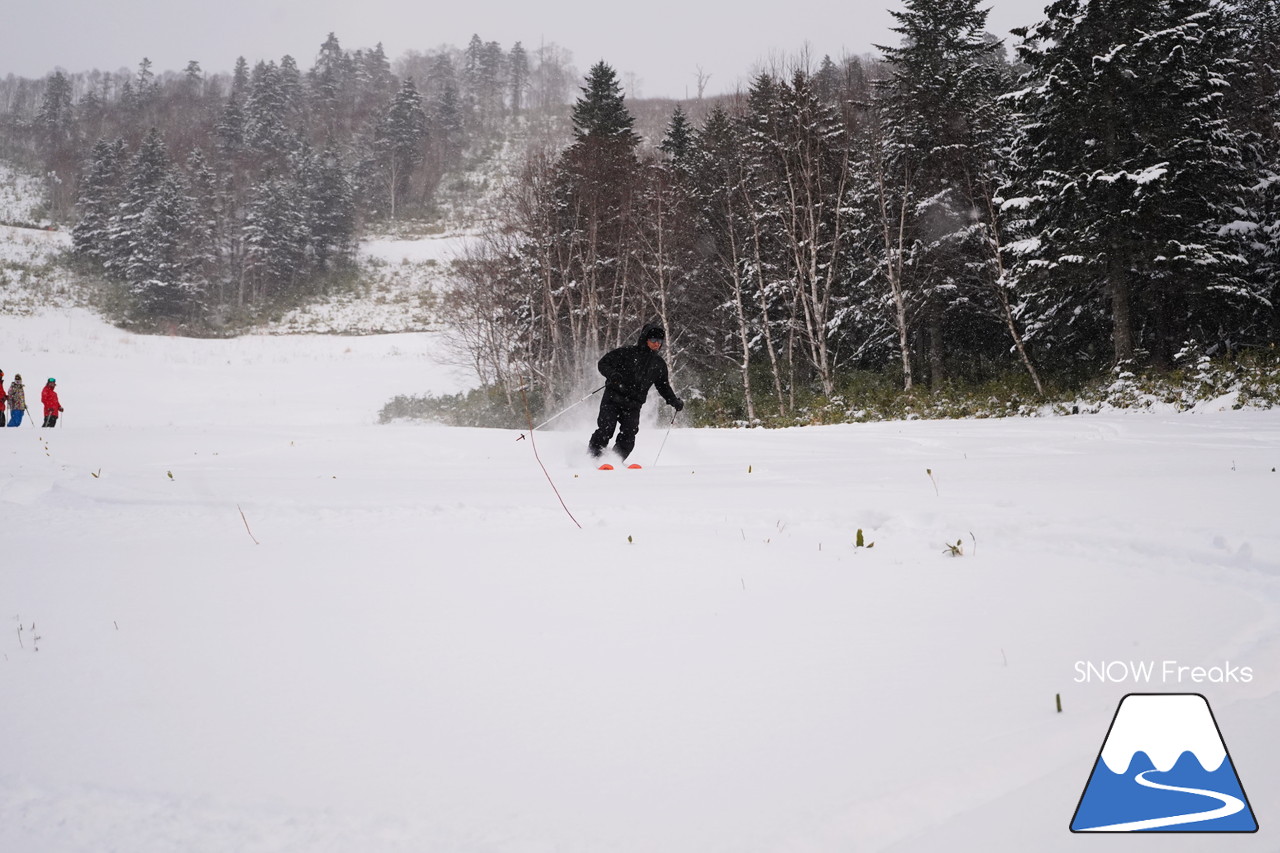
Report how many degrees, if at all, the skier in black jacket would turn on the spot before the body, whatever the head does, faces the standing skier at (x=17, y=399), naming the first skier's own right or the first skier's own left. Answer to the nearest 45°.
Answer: approximately 180°

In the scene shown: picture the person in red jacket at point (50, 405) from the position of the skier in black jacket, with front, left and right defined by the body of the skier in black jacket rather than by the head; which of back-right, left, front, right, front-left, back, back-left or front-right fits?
back

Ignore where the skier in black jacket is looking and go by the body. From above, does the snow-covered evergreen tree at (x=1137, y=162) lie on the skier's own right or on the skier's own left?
on the skier's own left

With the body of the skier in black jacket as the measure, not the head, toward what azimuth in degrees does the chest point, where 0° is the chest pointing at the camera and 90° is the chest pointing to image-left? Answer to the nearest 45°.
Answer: approximately 315°
